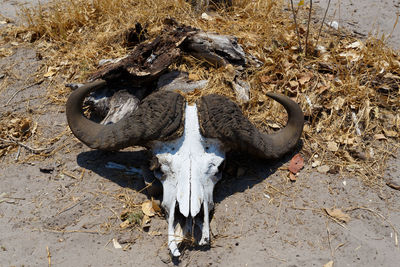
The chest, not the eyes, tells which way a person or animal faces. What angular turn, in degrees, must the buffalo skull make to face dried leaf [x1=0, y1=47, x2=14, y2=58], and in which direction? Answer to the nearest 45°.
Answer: approximately 135° to its right

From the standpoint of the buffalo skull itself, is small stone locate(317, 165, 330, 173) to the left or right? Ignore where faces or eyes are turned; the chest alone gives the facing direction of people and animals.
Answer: on its left

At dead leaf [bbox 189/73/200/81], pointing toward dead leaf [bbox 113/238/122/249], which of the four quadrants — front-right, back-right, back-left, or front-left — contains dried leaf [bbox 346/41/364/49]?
back-left

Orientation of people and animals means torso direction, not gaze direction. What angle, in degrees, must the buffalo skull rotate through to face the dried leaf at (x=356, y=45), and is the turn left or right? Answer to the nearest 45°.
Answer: approximately 135° to its left

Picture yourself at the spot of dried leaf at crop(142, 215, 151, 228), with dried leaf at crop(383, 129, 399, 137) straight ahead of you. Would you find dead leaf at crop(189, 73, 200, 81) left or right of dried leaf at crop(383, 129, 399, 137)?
left

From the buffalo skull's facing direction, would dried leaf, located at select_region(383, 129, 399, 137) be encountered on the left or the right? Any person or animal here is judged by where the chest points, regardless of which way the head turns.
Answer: on its left

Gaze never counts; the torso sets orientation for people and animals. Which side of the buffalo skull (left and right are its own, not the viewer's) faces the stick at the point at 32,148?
right

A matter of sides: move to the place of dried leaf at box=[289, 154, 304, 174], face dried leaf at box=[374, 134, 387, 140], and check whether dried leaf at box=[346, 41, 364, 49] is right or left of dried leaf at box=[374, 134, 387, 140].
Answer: left

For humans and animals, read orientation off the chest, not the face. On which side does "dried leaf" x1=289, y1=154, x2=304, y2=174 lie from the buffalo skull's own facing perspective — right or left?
on its left

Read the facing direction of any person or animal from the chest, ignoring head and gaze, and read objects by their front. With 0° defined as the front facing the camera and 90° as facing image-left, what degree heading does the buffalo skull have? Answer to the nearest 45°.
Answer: approximately 0°

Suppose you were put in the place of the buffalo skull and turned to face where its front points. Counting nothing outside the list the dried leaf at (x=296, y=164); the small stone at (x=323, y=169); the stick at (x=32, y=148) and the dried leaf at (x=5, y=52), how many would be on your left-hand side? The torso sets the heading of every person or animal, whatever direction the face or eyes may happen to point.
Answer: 2

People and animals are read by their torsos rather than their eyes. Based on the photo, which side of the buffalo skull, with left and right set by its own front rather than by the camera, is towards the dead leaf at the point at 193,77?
back
